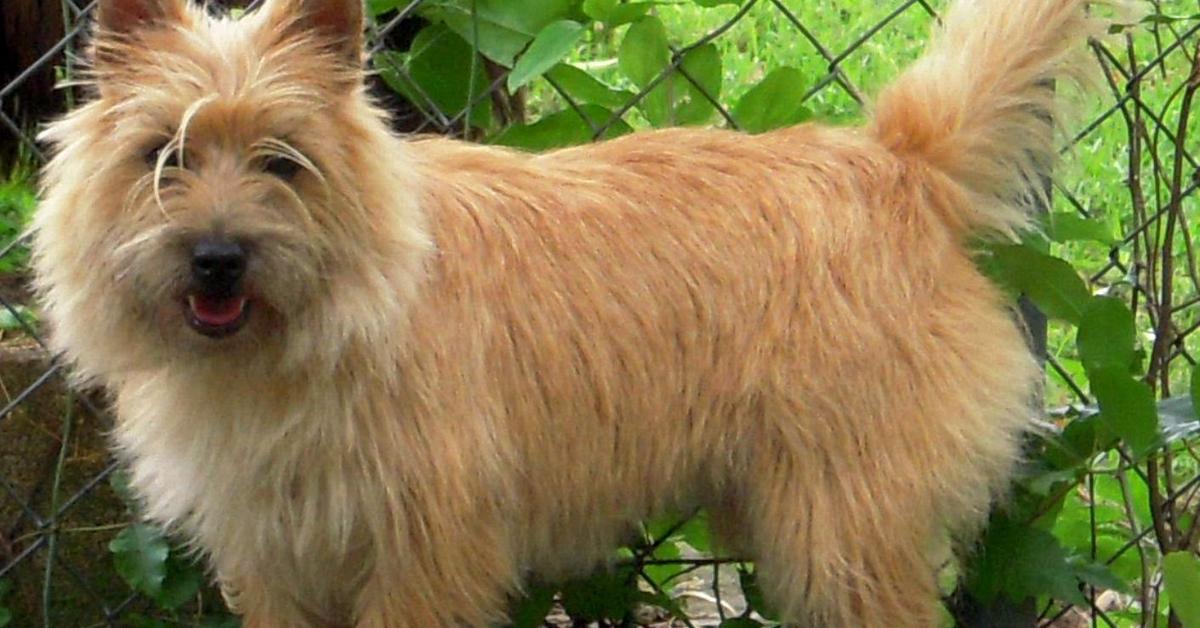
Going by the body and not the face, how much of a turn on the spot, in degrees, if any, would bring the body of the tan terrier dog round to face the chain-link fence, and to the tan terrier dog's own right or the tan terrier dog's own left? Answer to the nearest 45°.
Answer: approximately 90° to the tan terrier dog's own right

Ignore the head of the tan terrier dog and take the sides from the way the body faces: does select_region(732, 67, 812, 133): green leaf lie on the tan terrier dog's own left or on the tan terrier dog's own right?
on the tan terrier dog's own right

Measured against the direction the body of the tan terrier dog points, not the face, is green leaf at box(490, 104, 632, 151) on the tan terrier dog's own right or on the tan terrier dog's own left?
on the tan terrier dog's own right

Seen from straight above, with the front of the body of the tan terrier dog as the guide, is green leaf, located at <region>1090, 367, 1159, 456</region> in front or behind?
behind

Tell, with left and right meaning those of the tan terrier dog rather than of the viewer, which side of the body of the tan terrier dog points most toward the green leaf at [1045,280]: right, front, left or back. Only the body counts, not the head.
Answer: back

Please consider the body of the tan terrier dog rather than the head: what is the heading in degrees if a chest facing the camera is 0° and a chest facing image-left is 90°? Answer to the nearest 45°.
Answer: approximately 90°

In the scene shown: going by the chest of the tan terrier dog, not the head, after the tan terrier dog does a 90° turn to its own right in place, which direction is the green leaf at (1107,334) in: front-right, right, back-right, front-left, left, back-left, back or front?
right
